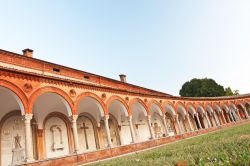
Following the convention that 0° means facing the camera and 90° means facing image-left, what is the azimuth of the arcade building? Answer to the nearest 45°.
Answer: approximately 315°
